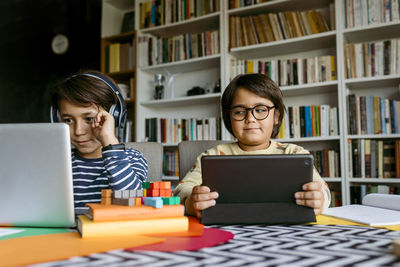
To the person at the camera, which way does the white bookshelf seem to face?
facing the viewer and to the left of the viewer

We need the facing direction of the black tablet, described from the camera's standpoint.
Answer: facing away from the viewer

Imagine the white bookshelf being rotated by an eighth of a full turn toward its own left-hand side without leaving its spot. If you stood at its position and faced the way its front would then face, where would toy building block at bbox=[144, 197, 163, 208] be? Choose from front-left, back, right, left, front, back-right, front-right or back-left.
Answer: front

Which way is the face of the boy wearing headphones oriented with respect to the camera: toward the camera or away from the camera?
toward the camera

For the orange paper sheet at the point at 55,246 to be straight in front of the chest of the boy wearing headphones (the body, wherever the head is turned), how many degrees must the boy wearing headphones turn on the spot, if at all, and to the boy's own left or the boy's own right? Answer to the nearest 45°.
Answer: approximately 45° to the boy's own left

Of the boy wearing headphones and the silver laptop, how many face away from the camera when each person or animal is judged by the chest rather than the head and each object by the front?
1

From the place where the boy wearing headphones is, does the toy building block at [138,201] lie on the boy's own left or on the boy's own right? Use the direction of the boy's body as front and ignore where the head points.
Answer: on the boy's own left

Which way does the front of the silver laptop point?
away from the camera

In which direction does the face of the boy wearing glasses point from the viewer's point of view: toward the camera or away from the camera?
toward the camera

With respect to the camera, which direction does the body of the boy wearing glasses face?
toward the camera
